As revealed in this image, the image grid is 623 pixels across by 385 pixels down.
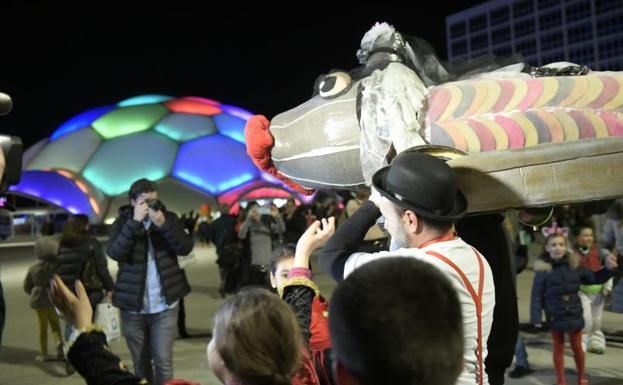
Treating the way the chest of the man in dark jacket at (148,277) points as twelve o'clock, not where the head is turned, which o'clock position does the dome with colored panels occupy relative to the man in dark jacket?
The dome with colored panels is roughly at 6 o'clock from the man in dark jacket.

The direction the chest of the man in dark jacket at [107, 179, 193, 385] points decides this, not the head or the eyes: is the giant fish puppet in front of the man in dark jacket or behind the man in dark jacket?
in front

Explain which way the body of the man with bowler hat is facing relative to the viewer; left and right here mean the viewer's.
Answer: facing away from the viewer and to the left of the viewer

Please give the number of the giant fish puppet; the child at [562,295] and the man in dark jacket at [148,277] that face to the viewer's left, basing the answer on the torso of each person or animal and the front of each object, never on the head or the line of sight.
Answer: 1

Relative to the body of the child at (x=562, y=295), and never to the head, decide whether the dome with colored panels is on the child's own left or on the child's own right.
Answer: on the child's own right

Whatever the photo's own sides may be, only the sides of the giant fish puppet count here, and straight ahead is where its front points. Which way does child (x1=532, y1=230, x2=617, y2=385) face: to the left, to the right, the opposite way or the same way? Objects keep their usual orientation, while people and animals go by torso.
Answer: to the left

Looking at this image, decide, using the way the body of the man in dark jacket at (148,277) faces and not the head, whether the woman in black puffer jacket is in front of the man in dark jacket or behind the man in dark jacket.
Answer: behind

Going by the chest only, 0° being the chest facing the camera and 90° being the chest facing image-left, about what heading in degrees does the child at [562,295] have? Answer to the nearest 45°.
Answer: approximately 0°

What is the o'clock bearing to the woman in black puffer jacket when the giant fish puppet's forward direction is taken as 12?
The woman in black puffer jacket is roughly at 1 o'clock from the giant fish puppet.

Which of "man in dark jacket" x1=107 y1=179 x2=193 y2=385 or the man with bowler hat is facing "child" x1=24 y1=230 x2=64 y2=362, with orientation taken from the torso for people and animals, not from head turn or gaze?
the man with bowler hat

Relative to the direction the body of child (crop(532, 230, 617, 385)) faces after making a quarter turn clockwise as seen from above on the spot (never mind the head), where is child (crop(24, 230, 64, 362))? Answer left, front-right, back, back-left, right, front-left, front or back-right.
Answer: front

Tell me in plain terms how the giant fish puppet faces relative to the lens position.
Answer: facing to the left of the viewer
